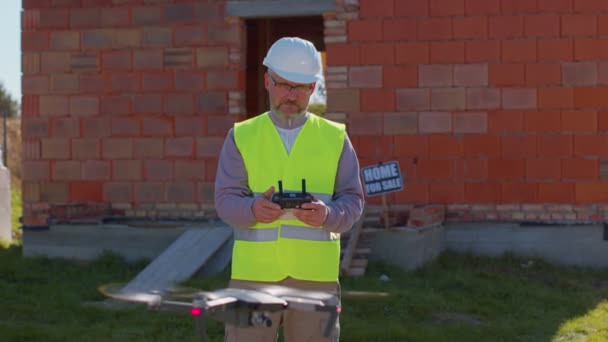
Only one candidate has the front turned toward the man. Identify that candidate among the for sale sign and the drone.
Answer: the for sale sign

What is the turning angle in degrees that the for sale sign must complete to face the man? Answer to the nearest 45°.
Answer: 0° — it already faces them

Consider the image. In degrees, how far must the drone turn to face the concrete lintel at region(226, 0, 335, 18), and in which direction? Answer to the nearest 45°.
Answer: approximately 135° to its left

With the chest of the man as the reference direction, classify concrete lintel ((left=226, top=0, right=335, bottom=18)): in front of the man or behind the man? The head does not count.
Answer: behind

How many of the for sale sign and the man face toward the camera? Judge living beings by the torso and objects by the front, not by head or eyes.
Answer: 2

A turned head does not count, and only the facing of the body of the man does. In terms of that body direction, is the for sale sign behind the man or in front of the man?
behind

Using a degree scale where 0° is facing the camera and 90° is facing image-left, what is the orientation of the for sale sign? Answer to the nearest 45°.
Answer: approximately 0°

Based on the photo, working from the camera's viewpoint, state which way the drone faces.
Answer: facing the viewer and to the right of the viewer

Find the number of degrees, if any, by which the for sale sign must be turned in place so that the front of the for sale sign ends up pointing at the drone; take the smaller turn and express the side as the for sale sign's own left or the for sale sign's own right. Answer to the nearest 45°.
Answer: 0° — it already faces it

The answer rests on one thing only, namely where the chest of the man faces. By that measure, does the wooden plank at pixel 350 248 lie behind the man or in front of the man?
behind
